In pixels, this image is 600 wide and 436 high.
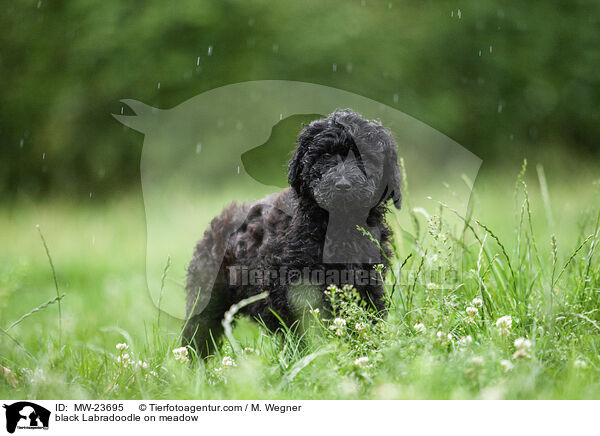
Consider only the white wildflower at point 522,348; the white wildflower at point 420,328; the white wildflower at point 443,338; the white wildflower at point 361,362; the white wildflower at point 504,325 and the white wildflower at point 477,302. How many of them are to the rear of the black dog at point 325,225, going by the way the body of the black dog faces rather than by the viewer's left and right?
0

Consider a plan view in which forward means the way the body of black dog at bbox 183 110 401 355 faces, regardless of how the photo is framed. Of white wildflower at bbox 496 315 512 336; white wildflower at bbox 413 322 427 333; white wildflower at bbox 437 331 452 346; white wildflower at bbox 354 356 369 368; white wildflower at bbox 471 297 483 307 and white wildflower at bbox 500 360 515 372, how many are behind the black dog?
0

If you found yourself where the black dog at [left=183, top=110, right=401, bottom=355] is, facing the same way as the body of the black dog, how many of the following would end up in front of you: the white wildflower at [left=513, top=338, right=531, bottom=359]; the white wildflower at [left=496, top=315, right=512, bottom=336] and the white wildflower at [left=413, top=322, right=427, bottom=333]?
3

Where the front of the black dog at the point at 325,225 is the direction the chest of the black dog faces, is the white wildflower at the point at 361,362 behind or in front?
in front

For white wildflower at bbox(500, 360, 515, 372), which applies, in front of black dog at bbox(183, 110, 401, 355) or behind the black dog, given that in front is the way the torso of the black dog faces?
in front

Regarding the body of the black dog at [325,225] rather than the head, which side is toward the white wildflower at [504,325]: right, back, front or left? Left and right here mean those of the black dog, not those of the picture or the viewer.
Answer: front

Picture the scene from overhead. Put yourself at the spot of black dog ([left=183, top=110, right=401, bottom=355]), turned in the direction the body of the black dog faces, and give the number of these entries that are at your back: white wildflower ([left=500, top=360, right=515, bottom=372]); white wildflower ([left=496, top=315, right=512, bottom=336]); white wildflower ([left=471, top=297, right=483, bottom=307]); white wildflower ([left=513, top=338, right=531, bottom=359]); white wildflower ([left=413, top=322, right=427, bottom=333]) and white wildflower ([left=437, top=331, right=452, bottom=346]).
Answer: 0

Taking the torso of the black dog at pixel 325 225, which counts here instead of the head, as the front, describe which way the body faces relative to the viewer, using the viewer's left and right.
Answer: facing the viewer and to the right of the viewer

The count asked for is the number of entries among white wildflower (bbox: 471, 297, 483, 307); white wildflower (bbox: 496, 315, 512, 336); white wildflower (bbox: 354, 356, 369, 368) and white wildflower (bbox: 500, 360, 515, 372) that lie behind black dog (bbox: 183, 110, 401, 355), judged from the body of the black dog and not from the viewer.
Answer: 0

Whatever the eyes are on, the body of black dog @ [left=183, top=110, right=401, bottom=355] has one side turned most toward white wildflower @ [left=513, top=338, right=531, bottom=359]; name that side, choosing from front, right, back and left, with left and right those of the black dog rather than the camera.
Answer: front

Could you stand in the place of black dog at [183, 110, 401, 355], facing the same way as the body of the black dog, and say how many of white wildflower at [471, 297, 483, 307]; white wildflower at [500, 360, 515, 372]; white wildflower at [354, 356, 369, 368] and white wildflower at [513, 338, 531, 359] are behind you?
0

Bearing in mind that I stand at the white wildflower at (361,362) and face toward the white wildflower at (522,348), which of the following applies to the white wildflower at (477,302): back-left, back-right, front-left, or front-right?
front-left

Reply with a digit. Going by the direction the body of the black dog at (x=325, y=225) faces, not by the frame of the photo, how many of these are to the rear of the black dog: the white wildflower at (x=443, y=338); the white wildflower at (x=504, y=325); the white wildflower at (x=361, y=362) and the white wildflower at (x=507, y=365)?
0

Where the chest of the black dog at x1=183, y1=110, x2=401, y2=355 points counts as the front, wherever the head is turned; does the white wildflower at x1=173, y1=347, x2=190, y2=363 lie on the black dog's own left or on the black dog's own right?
on the black dog's own right

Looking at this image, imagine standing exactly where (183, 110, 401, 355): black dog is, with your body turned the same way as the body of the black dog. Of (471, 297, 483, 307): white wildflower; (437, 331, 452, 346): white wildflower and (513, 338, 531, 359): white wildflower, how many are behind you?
0

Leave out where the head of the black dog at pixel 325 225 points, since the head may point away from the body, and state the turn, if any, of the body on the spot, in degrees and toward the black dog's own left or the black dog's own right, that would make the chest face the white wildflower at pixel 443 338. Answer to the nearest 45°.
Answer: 0° — it already faces it
